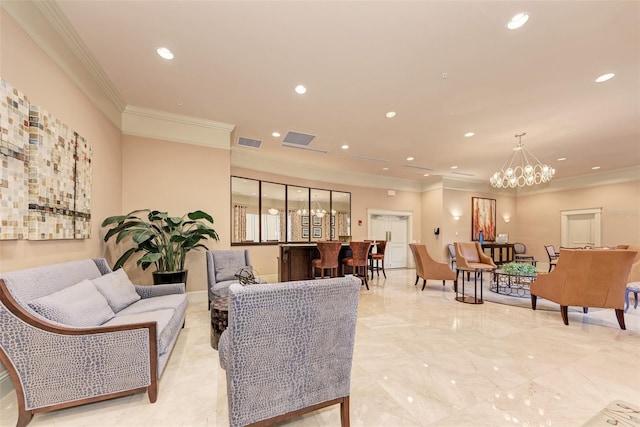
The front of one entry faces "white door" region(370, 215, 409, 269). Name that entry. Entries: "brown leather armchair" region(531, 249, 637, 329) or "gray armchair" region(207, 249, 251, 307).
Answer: the brown leather armchair

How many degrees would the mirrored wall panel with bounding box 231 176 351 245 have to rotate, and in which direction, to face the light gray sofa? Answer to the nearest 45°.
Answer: approximately 45° to its right

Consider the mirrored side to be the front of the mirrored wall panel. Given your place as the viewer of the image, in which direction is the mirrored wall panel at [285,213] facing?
facing the viewer and to the right of the viewer

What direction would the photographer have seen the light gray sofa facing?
facing to the right of the viewer

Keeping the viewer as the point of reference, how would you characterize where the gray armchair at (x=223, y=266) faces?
facing the viewer

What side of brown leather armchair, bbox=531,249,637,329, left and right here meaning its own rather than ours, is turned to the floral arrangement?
front

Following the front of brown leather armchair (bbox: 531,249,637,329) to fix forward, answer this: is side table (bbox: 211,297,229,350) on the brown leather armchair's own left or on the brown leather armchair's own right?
on the brown leather armchair's own left

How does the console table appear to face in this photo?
toward the camera

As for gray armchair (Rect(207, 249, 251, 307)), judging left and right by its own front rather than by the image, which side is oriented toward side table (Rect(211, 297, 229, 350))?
front
